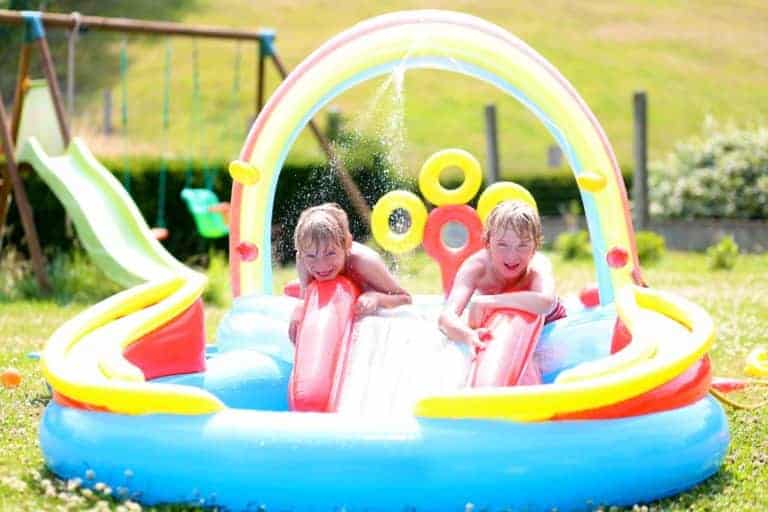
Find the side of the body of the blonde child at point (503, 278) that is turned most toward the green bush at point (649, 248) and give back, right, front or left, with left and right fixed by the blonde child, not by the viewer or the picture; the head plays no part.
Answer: back

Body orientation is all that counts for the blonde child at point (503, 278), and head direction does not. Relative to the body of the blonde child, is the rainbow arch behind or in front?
behind

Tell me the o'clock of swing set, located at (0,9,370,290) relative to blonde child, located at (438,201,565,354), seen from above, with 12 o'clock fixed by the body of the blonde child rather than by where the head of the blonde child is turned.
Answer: The swing set is roughly at 5 o'clock from the blonde child.

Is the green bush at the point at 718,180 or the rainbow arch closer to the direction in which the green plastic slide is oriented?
the rainbow arch

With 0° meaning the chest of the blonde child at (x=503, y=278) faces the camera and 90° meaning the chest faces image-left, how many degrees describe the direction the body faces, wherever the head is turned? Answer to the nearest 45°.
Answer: approximately 0°

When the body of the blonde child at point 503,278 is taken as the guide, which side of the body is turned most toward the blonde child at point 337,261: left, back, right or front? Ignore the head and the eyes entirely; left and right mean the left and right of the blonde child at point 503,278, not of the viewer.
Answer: right

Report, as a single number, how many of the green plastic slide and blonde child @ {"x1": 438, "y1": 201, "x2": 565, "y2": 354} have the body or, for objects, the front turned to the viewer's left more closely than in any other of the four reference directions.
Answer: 0

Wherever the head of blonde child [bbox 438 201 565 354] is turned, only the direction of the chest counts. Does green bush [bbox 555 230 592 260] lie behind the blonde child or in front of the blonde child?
behind

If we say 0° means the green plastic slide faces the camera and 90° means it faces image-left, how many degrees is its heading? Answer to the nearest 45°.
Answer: approximately 315°

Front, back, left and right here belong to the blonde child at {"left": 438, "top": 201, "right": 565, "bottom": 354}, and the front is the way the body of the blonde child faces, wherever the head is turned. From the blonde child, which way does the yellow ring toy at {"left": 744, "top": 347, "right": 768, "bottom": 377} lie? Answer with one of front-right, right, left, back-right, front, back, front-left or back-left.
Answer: back-left

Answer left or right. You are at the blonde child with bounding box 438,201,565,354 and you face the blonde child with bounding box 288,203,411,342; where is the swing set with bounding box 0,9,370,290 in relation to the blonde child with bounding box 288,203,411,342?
right

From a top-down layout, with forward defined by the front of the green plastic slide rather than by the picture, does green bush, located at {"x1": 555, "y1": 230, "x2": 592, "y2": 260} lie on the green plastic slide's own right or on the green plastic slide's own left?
on the green plastic slide's own left

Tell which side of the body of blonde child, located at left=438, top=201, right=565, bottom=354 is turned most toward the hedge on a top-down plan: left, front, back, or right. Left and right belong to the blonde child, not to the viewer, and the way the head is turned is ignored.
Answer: back
